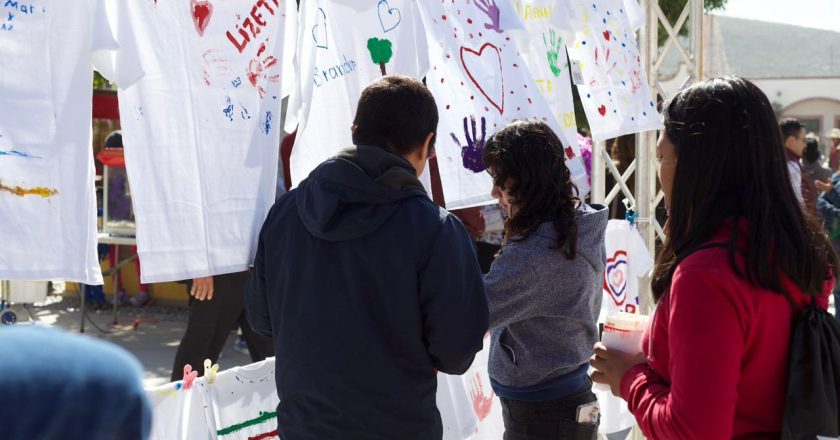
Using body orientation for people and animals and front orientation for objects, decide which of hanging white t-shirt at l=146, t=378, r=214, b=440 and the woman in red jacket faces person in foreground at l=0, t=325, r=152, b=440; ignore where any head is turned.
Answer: the hanging white t-shirt

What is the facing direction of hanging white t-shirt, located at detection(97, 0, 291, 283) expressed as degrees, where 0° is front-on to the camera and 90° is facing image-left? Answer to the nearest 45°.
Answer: approximately 0°

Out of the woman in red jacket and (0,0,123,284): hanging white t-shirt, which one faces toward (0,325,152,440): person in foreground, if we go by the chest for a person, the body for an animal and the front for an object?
the hanging white t-shirt

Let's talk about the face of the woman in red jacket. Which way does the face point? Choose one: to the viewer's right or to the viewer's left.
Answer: to the viewer's left

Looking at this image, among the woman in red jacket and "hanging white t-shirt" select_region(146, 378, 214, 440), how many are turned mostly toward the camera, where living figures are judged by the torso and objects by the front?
1
